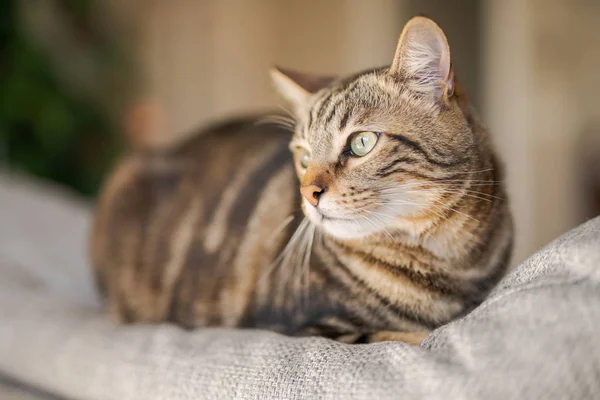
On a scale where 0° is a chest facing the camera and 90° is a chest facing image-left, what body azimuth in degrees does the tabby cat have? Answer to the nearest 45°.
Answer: approximately 315°
